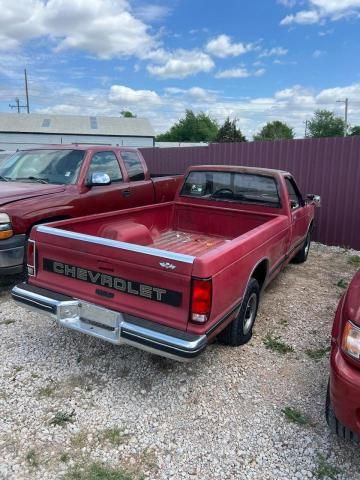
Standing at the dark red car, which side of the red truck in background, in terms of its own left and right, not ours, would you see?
left

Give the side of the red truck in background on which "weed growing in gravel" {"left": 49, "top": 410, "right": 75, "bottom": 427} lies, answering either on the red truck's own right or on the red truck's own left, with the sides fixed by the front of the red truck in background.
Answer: on the red truck's own left

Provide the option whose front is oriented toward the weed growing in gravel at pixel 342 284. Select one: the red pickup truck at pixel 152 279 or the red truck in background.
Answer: the red pickup truck

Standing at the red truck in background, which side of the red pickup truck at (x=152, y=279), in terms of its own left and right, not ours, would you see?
left

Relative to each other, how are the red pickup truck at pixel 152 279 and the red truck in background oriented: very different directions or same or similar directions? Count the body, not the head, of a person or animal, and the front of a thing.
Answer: very different directions

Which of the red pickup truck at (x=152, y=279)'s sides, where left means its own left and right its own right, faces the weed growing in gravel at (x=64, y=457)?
back

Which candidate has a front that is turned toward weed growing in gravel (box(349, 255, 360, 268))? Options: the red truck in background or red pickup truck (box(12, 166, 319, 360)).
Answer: the red pickup truck

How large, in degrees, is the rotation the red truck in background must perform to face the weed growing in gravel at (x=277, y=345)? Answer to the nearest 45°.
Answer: approximately 90° to its left

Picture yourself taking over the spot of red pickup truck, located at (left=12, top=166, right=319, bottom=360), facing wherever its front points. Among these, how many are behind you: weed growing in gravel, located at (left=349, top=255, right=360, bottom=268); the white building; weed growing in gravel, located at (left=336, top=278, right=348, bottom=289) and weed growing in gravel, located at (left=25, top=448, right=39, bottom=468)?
1

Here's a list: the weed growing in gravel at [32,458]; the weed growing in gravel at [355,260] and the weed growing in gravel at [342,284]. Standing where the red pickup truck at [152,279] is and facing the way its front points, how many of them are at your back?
1
